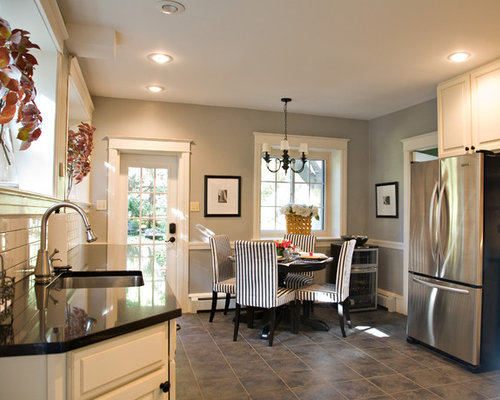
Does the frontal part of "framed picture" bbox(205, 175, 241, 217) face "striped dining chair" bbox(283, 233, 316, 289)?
no

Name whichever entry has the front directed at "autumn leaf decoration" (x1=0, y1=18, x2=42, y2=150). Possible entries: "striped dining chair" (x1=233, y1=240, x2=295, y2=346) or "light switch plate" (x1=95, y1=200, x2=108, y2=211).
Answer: the light switch plate

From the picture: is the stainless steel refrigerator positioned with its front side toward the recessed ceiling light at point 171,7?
yes

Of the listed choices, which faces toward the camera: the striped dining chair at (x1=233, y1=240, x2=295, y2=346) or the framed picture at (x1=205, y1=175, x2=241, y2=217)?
the framed picture

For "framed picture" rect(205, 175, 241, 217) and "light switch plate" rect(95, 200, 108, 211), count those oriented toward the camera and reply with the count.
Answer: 2

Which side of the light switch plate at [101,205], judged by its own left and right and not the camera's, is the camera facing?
front

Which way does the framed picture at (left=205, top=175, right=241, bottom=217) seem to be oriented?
toward the camera

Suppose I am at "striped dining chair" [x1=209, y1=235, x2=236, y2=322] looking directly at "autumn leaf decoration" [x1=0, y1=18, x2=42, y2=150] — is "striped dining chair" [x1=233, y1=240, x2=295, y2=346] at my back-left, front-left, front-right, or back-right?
front-left

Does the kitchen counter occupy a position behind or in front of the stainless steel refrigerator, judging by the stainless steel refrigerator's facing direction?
in front

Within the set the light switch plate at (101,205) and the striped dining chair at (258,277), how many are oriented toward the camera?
1

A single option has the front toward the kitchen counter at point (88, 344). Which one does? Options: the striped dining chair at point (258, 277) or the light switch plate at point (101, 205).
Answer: the light switch plate

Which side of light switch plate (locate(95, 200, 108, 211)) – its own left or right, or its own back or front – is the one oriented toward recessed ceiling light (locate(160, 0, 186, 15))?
front

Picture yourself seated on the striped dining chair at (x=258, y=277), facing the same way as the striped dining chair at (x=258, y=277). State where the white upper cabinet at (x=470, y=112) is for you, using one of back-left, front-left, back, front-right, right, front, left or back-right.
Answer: front-right

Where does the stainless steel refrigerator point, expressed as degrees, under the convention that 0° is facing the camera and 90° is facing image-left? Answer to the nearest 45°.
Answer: approximately 45°

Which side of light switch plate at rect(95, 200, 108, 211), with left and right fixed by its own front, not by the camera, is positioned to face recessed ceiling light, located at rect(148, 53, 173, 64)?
front

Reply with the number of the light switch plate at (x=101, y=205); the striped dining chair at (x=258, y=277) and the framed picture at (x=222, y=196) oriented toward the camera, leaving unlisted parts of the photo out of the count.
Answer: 2
